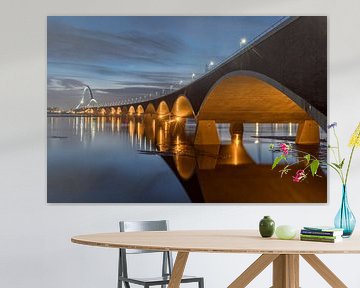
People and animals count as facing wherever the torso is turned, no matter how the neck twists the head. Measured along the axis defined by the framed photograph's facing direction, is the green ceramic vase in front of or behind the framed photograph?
in front

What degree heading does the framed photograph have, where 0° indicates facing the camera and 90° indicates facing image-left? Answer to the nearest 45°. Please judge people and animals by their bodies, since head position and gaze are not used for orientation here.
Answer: approximately 0°

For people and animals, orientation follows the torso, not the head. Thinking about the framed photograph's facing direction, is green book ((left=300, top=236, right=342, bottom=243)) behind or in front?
in front
